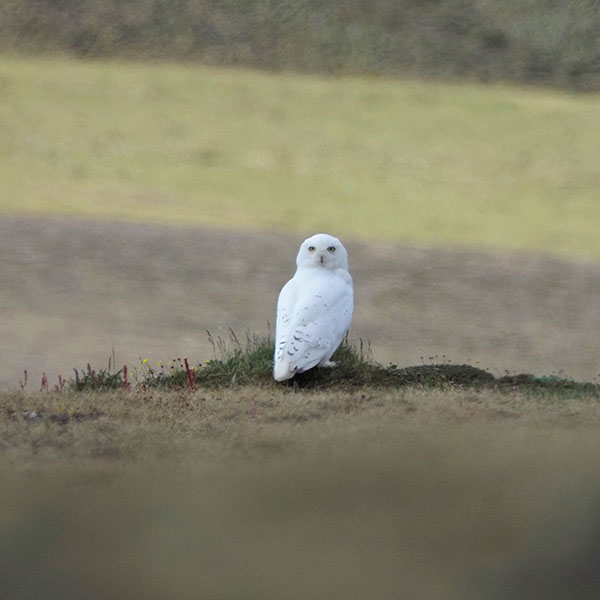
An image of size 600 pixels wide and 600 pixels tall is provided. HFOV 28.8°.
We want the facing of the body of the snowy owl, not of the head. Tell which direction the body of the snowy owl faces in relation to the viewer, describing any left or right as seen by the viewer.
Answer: facing away from the viewer and to the right of the viewer
